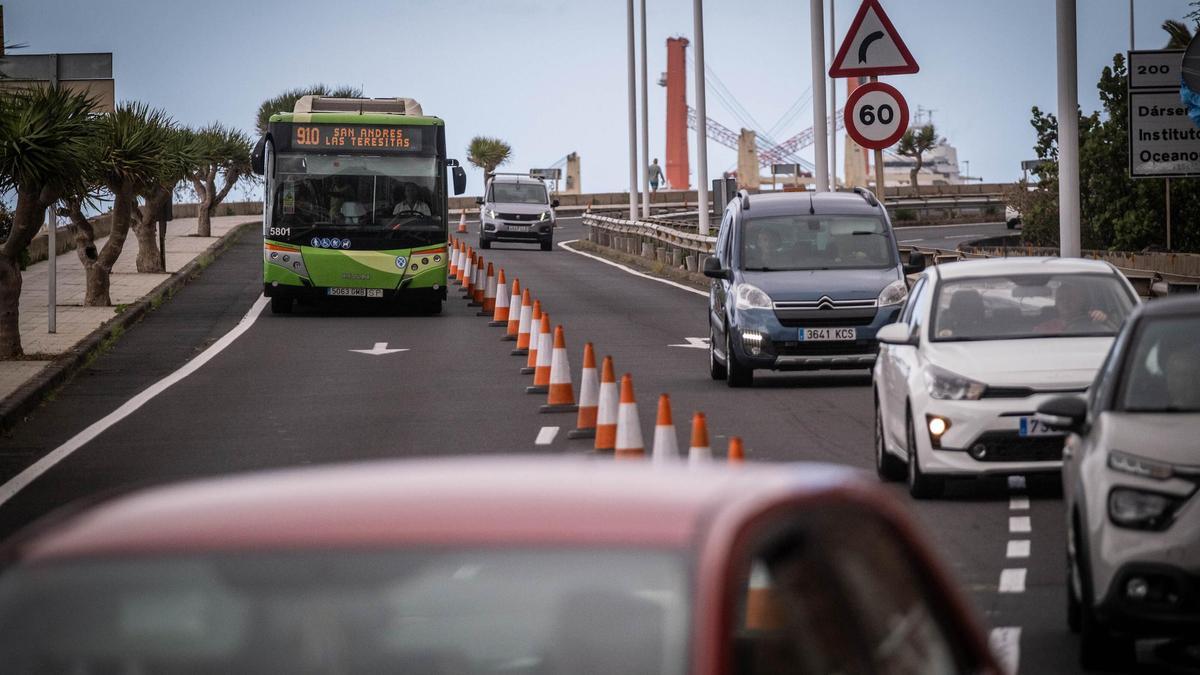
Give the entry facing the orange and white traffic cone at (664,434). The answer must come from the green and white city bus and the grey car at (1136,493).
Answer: the green and white city bus

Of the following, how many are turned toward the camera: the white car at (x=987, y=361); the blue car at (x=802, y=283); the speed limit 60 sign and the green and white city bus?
4

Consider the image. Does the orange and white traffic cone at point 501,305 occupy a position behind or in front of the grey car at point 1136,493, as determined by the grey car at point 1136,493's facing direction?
behind

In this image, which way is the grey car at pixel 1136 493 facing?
toward the camera

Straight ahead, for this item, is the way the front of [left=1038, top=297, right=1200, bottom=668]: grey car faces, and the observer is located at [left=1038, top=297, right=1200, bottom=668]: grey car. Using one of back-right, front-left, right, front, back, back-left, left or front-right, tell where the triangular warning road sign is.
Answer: back

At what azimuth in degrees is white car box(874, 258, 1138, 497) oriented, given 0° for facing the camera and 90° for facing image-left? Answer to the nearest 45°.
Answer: approximately 0°

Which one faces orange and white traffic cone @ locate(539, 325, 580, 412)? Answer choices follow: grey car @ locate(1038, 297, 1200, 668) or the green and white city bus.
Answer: the green and white city bus

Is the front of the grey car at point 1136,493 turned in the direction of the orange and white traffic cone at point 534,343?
no

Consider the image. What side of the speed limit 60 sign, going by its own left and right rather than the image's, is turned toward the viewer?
front

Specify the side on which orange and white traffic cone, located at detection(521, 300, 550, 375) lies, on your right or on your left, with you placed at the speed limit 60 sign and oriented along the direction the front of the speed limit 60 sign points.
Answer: on your right

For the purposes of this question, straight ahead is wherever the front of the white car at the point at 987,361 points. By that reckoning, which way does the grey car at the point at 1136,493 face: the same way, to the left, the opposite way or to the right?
the same way

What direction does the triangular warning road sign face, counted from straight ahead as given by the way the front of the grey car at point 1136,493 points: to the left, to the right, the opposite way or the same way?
the same way

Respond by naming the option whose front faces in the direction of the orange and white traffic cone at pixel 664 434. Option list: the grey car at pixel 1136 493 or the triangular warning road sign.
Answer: the triangular warning road sign

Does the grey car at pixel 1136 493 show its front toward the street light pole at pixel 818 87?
no

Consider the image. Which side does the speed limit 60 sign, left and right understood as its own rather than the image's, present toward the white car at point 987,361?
front

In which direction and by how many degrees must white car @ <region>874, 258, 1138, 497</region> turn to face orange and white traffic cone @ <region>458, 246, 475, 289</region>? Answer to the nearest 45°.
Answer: approximately 180°
